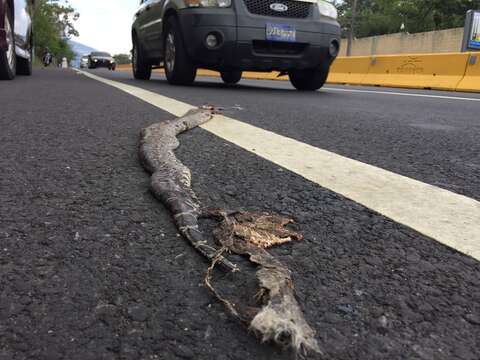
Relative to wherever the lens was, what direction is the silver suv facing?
facing the viewer and to the right of the viewer

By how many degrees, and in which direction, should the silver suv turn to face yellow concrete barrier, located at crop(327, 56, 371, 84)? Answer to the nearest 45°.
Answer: approximately 90° to its left

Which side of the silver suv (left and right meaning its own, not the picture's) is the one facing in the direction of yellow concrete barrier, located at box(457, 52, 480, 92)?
left

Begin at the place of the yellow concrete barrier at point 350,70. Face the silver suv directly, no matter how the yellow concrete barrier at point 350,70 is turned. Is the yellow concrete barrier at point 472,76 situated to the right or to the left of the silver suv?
left

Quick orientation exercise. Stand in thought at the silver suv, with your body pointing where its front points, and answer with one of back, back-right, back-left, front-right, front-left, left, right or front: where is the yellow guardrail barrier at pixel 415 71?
left
